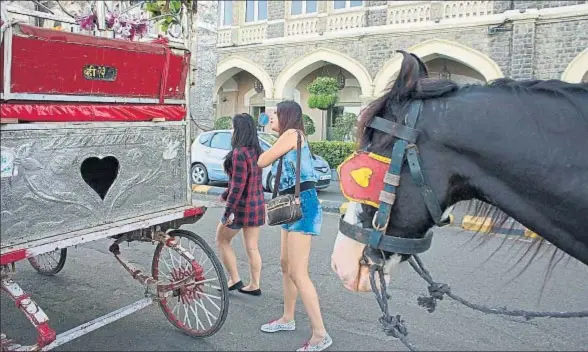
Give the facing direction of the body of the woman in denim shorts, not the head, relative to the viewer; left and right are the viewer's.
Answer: facing to the left of the viewer

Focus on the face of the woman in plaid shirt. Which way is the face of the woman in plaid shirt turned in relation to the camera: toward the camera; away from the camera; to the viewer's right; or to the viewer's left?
away from the camera

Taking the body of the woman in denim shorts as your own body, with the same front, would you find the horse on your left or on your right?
on your left

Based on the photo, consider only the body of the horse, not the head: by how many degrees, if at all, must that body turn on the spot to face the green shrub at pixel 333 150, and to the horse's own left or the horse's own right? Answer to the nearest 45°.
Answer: approximately 90° to the horse's own right

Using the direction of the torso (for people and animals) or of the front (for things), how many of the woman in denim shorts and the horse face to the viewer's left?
2

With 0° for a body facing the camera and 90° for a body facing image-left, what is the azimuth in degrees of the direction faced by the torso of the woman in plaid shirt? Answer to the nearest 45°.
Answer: approximately 135°

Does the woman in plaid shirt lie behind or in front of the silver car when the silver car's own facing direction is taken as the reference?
in front

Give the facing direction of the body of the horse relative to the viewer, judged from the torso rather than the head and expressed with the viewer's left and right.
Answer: facing to the left of the viewer
